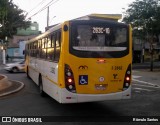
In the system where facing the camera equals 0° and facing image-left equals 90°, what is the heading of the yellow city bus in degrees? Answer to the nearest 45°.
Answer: approximately 135°

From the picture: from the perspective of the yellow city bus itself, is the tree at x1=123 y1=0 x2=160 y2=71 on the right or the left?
on its right
